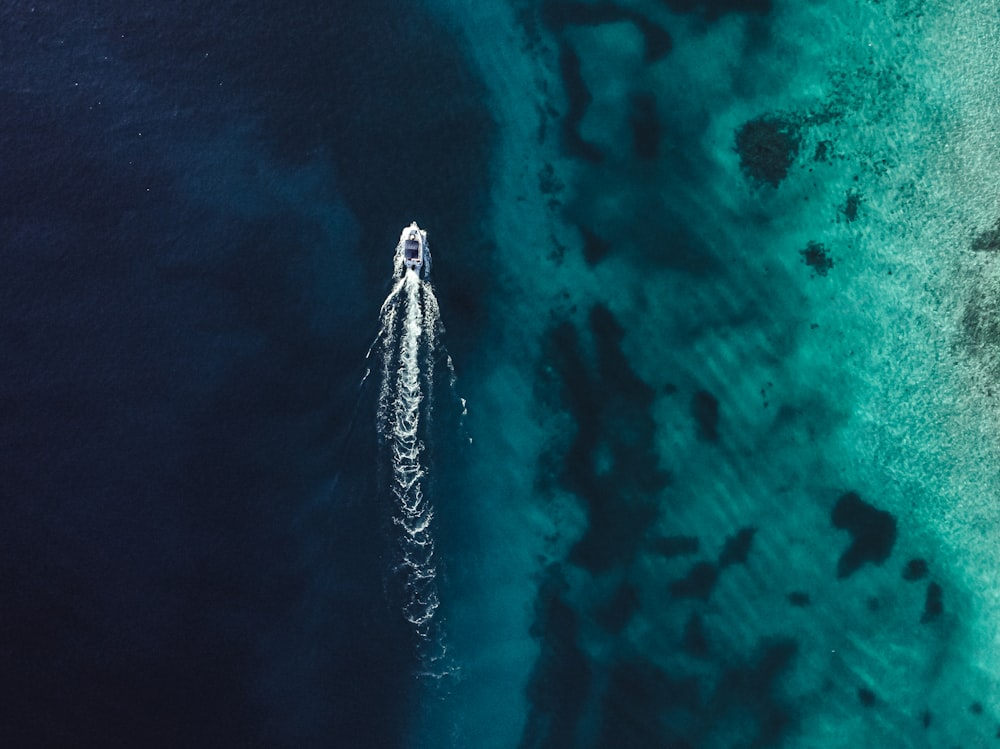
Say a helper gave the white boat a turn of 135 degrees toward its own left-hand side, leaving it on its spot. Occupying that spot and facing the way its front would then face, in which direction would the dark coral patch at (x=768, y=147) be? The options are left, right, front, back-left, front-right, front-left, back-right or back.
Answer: back-left

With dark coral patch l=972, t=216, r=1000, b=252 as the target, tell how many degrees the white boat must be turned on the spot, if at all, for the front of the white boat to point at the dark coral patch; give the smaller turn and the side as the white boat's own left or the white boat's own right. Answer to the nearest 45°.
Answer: approximately 90° to the white boat's own right

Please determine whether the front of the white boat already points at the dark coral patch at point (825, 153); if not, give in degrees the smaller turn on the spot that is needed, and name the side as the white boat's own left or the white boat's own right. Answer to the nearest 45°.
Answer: approximately 90° to the white boat's own right

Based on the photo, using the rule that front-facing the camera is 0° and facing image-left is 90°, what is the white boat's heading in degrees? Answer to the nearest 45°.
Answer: approximately 180°

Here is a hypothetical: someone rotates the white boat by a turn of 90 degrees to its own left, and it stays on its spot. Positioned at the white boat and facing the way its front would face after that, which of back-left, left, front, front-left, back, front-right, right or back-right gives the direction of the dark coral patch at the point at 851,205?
back

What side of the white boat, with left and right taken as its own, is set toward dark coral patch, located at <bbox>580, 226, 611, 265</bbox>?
right

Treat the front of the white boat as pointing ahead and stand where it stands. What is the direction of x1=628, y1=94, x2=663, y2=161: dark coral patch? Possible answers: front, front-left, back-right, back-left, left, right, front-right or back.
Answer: right
